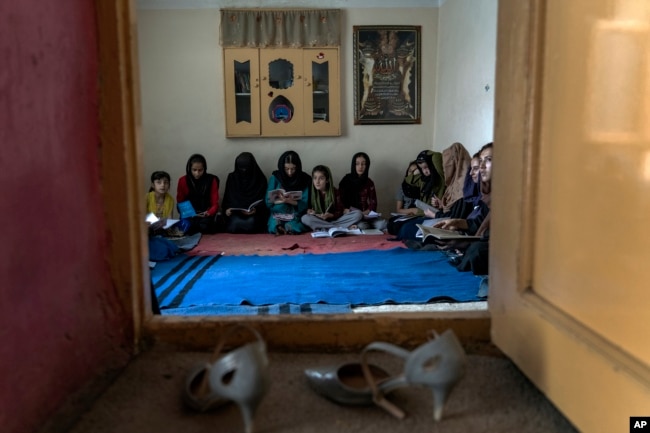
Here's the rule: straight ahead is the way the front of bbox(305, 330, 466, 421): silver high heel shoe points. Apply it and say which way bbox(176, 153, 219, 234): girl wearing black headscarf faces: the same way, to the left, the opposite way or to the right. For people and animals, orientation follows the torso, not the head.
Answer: to the left

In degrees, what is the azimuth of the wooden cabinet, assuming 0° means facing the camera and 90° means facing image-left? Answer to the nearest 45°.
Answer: approximately 0°

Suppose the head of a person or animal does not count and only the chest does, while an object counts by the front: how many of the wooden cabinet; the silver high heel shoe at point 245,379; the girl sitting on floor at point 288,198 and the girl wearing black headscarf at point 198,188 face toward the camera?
3

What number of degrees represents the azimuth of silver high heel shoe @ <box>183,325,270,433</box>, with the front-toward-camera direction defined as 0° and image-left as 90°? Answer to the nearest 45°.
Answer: approximately 135°

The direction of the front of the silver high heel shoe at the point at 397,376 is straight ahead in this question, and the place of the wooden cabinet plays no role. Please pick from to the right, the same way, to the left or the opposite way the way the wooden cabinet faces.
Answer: to the left
